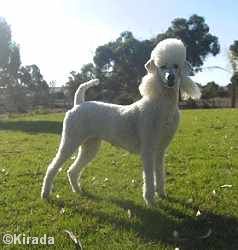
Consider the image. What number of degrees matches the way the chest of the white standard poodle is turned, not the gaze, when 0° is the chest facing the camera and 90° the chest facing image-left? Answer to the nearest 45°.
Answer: approximately 315°

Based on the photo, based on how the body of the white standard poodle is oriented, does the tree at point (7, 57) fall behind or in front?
behind

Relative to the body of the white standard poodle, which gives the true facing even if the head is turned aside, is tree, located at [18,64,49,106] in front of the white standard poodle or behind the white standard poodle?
behind
